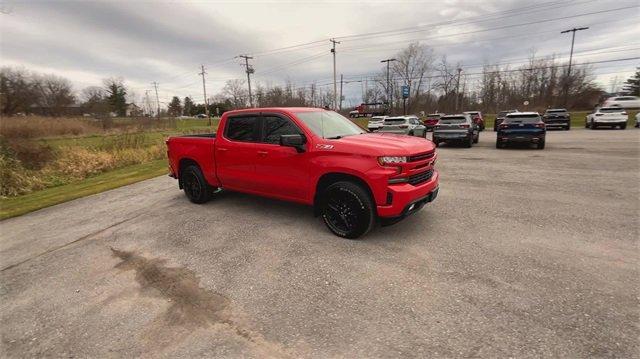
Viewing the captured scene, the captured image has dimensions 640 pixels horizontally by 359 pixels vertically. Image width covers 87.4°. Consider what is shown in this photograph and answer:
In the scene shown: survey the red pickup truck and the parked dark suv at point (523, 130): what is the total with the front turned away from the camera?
1

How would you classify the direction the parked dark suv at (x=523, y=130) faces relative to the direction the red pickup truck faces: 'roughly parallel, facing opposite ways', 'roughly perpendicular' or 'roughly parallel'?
roughly perpendicular

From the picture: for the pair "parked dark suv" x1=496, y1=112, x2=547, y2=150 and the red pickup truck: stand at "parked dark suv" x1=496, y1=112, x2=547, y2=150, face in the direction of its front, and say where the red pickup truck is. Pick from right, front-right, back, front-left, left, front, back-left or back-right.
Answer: back

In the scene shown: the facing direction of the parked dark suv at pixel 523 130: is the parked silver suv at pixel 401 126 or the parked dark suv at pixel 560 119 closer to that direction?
the parked dark suv

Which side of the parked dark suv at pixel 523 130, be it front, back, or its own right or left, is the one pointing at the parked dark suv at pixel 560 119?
front

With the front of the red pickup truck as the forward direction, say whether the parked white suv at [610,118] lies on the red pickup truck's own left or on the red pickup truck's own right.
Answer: on the red pickup truck's own left

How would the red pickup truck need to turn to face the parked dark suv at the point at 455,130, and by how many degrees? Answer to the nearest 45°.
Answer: approximately 90° to its left

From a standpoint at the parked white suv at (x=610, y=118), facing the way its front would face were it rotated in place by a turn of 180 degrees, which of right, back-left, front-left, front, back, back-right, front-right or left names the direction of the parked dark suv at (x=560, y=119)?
back-right

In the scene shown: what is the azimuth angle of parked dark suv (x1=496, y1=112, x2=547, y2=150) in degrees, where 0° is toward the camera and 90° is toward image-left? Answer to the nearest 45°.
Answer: approximately 180°

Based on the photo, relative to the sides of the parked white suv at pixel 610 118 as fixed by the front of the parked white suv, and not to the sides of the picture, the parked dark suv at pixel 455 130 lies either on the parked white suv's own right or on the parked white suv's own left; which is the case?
on the parked white suv's own left

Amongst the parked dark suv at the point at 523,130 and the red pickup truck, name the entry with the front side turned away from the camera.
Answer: the parked dark suv

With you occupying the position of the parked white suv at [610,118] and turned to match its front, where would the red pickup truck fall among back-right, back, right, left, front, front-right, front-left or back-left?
back-left

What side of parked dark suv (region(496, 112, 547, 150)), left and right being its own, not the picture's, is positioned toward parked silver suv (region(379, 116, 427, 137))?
left

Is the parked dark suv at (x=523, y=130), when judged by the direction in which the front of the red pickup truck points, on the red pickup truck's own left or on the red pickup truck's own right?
on the red pickup truck's own left
